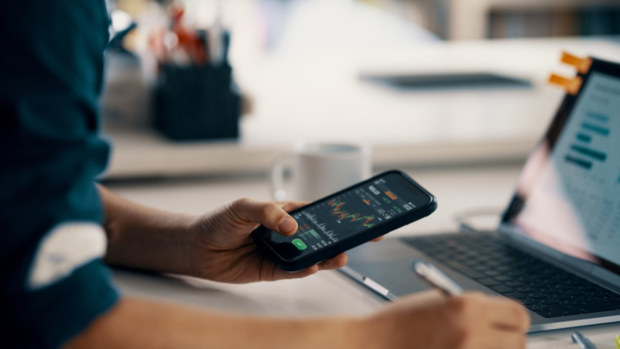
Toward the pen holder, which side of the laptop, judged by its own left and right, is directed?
right

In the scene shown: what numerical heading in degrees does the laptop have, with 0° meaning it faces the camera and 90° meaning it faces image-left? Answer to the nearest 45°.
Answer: approximately 45°
